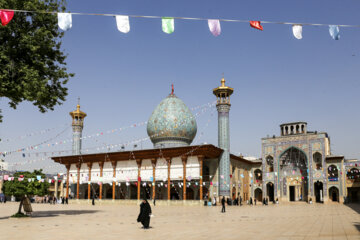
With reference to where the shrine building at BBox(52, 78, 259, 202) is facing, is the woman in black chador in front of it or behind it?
in front

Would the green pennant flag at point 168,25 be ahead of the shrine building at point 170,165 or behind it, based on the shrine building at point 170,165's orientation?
ahead

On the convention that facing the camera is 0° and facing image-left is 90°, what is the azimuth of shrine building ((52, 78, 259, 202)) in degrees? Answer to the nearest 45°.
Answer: approximately 45°

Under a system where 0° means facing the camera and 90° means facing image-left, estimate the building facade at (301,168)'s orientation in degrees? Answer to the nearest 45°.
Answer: approximately 0°

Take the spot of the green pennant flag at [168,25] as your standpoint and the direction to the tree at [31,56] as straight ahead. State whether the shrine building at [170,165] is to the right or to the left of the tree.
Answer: right
